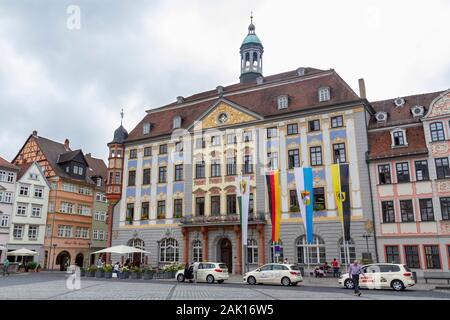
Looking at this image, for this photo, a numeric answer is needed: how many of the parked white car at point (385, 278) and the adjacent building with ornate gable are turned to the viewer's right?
0

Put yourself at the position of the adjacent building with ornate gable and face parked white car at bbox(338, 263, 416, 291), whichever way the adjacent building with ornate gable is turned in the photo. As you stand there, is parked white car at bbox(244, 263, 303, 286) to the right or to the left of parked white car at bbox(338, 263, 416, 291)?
right

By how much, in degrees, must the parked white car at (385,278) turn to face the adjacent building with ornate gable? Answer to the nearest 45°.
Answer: approximately 90° to its right

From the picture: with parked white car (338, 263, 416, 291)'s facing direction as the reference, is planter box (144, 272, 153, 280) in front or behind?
in front

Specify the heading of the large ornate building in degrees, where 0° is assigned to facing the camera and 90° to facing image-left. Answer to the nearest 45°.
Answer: approximately 45°

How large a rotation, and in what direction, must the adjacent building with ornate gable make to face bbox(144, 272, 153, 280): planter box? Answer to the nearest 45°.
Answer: approximately 45° to its right

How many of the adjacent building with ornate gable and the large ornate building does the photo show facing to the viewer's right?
0

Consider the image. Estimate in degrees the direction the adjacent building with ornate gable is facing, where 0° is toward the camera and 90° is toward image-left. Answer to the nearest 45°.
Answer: approximately 45°

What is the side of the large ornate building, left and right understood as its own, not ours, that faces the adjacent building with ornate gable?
left

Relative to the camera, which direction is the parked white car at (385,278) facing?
to the viewer's left
